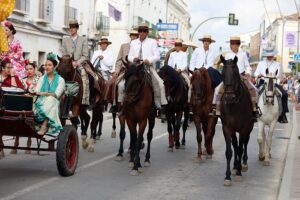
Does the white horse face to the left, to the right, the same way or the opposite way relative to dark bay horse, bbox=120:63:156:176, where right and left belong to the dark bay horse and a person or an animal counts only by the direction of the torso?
the same way

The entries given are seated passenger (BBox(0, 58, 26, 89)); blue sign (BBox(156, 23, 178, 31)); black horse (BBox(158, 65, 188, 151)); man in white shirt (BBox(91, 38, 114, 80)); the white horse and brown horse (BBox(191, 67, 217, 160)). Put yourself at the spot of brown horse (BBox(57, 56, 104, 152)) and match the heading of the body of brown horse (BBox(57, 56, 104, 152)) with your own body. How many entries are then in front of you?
1

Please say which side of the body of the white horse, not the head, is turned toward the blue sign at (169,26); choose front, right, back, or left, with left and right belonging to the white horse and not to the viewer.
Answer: back

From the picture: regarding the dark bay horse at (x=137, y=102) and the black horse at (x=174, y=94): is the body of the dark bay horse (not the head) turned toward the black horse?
no

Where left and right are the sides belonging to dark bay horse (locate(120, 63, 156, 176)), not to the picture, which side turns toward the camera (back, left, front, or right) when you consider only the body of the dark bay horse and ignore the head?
front

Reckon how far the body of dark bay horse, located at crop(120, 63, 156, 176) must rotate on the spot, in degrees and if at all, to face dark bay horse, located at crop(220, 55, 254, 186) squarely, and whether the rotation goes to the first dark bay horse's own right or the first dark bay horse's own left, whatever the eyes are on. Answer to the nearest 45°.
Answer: approximately 90° to the first dark bay horse's own left

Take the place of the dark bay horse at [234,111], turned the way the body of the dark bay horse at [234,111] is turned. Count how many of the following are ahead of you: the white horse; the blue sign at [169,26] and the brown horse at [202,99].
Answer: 0

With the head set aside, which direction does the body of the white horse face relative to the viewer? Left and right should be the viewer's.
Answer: facing the viewer

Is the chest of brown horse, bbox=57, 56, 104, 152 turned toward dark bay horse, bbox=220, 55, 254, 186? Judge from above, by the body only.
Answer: no

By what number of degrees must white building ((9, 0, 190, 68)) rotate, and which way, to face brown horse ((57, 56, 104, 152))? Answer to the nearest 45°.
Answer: approximately 45° to its right

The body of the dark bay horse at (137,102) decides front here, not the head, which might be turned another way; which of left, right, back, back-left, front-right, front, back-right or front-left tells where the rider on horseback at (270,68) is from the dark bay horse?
back-left

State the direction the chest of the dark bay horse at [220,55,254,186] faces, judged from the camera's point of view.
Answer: toward the camera

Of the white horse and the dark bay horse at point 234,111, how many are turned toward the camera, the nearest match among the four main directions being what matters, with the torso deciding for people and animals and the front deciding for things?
2

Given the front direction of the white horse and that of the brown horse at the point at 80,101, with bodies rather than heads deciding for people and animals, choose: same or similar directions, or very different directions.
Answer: same or similar directions

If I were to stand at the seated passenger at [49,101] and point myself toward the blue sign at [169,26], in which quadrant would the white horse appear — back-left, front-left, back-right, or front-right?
front-right
